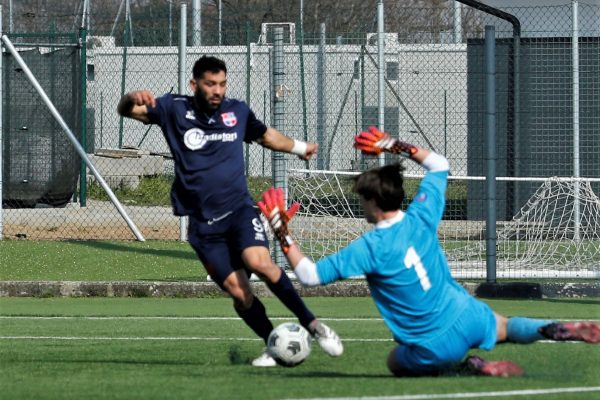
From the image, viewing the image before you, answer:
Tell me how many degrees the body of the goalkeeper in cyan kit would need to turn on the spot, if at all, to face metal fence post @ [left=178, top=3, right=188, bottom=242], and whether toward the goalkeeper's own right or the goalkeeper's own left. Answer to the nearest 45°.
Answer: approximately 45° to the goalkeeper's own right

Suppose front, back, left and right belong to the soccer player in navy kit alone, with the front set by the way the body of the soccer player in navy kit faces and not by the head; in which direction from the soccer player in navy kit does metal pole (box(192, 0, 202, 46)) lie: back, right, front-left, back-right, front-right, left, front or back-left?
back-left

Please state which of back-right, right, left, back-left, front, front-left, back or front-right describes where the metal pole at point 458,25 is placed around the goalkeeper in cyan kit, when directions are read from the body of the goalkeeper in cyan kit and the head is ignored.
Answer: front-right

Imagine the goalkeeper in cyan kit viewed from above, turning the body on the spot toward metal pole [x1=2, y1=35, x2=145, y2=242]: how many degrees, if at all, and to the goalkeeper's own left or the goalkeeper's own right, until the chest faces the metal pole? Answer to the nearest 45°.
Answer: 0° — they already face it

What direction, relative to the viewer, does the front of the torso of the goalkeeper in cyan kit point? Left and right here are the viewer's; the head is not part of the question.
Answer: facing away from the viewer and to the left of the viewer

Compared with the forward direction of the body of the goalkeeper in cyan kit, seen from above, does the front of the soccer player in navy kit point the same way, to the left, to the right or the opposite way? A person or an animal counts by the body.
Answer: the opposite way

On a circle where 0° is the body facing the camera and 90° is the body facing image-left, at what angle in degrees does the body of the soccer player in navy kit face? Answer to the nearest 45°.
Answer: approximately 315°

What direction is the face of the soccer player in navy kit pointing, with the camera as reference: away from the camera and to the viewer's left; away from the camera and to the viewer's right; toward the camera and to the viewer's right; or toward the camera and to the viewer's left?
toward the camera and to the viewer's right

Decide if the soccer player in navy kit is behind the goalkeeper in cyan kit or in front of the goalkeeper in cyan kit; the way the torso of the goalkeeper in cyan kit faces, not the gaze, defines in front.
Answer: in front

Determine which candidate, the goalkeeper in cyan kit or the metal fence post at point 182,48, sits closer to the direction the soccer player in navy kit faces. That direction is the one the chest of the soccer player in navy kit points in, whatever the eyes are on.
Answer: the goalkeeper in cyan kit

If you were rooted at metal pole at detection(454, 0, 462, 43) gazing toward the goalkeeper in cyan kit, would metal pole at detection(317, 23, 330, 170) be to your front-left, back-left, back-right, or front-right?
front-right

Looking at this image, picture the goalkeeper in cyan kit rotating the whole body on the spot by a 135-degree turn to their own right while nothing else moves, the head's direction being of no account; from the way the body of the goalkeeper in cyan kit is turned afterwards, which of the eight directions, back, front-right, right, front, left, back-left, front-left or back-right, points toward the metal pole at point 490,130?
left
